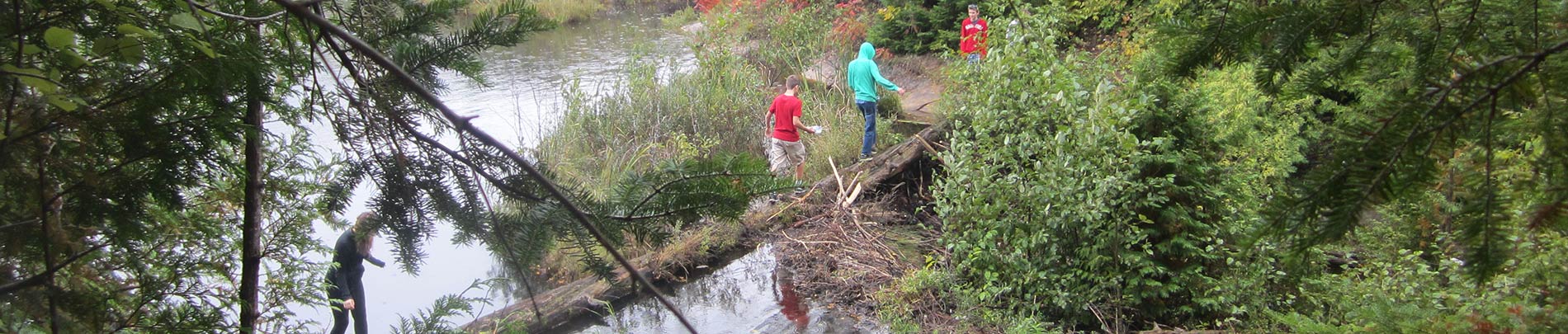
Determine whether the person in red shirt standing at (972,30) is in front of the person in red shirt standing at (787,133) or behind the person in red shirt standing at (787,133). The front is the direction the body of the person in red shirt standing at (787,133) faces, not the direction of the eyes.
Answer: in front

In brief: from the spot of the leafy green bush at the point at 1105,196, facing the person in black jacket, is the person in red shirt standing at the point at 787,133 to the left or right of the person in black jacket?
right

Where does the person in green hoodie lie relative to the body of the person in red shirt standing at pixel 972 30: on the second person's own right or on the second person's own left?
on the second person's own right

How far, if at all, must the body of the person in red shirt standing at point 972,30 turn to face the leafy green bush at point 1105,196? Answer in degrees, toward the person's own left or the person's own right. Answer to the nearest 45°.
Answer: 0° — they already face it

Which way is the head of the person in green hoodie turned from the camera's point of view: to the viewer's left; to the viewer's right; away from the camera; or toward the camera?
away from the camera

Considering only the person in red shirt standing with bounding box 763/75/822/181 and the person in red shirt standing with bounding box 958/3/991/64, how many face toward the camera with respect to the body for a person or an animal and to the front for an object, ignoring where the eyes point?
1

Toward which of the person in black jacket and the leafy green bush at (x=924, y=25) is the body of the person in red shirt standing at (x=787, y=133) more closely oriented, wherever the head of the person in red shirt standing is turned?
the leafy green bush

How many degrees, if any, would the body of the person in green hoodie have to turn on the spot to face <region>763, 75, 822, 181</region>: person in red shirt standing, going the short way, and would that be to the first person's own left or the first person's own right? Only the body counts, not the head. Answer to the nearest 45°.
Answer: approximately 180°

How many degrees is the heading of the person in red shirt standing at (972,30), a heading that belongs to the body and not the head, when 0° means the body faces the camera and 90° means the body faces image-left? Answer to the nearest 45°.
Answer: approximately 0°
